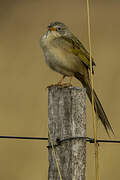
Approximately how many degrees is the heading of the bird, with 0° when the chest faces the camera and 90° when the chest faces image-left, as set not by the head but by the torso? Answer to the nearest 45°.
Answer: approximately 45°
